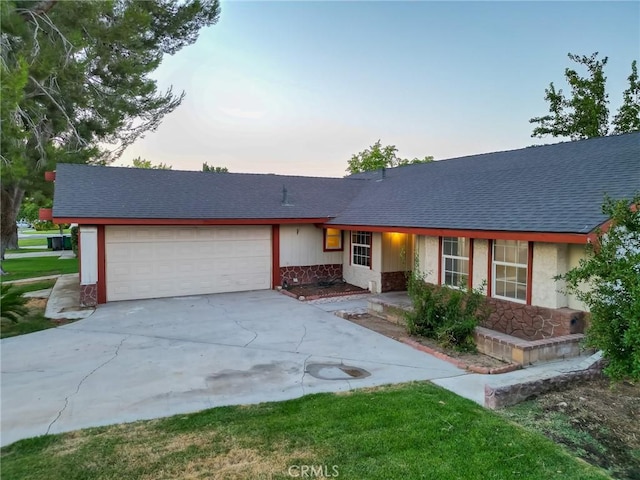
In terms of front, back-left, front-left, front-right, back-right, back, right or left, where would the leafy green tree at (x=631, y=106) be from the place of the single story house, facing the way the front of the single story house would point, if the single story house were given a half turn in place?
front

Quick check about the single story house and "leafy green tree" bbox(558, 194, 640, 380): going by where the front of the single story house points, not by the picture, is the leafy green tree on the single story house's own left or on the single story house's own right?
on the single story house's own left

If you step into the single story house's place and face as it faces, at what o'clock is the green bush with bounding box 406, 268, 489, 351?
The green bush is roughly at 10 o'clock from the single story house.

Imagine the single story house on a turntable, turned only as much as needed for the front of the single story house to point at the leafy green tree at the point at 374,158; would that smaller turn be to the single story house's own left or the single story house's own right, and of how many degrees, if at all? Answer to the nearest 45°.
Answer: approximately 135° to the single story house's own right

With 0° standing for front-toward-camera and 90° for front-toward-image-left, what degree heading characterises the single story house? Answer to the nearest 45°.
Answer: approximately 45°

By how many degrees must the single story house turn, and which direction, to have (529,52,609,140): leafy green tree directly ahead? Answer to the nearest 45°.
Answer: approximately 180°

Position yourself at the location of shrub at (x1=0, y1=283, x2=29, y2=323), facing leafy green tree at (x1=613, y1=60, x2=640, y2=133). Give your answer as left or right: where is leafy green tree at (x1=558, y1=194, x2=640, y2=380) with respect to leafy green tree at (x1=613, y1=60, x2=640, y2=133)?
right

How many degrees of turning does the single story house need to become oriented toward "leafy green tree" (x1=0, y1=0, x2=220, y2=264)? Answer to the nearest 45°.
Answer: approximately 45° to its right
